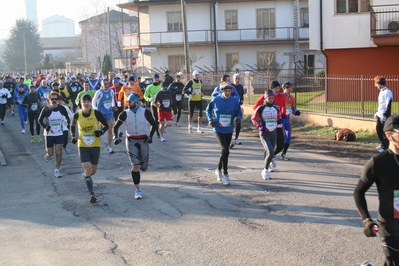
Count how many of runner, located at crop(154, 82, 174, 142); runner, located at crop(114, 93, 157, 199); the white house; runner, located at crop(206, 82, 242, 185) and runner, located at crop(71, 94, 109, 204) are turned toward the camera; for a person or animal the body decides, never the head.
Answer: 5

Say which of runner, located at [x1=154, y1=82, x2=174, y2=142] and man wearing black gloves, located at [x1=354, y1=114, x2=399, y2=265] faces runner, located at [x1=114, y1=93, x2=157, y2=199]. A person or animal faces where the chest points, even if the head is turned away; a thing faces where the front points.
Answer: runner, located at [x1=154, y1=82, x2=174, y2=142]

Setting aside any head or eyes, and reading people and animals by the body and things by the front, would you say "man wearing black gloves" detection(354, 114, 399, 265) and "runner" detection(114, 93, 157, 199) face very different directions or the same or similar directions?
same or similar directions

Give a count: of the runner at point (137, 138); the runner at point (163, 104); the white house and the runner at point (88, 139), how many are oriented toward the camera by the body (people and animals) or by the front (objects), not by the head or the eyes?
4

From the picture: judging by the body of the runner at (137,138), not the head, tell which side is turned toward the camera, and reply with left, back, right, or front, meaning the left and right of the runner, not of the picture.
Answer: front

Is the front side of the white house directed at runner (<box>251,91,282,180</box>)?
yes

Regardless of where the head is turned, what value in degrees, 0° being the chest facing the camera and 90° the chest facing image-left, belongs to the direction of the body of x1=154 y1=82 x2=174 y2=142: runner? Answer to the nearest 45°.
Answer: approximately 0°

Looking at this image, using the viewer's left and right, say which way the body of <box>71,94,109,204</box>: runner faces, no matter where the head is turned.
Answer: facing the viewer

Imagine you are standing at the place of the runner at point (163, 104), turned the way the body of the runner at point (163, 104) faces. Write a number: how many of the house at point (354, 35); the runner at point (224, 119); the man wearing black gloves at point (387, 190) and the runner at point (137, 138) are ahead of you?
3

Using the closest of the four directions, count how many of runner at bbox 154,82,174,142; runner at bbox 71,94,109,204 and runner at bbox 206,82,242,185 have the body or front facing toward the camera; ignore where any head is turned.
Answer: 3

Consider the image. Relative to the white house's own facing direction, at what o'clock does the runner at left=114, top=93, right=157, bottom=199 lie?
The runner is roughly at 12 o'clock from the white house.

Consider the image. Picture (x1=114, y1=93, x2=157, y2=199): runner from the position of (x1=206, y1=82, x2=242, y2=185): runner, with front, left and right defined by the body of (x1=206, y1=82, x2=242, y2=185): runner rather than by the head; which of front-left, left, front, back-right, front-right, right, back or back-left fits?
front-right

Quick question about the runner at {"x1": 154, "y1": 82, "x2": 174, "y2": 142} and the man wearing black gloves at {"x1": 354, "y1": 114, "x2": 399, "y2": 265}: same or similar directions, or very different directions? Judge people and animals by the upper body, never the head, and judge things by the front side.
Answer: same or similar directions

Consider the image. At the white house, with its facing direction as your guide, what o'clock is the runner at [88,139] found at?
The runner is roughly at 12 o'clock from the white house.

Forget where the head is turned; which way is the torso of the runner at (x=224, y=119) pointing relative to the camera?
toward the camera

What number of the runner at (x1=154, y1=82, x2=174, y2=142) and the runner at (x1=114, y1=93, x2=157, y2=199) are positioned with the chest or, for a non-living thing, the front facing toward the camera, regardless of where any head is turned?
2

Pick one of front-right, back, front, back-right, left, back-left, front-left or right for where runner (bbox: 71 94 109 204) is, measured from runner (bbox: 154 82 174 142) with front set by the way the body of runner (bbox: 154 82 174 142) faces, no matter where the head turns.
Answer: front

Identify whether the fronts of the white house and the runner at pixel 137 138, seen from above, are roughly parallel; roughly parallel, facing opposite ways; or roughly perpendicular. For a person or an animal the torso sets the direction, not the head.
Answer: roughly parallel
